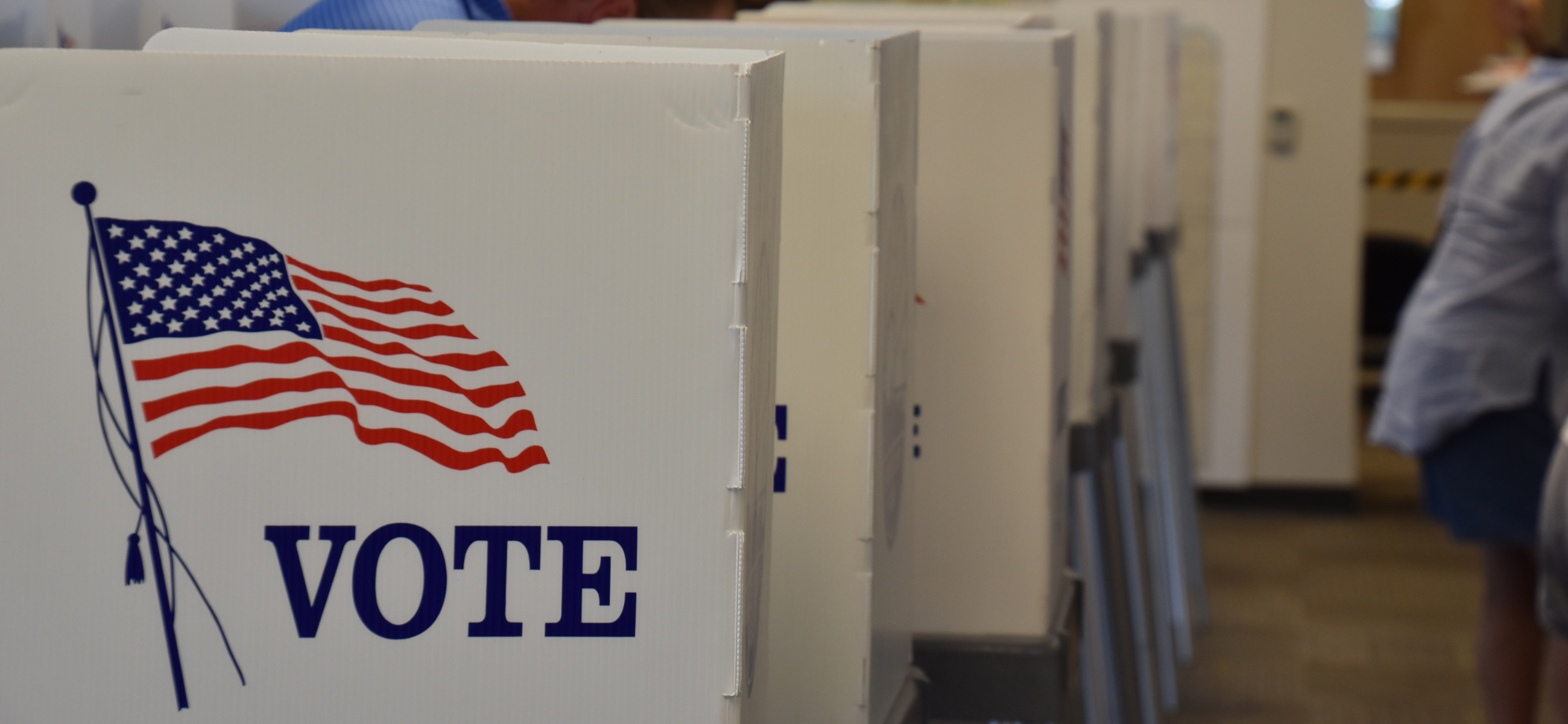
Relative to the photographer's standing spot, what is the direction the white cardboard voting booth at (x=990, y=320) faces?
facing to the left of the viewer
